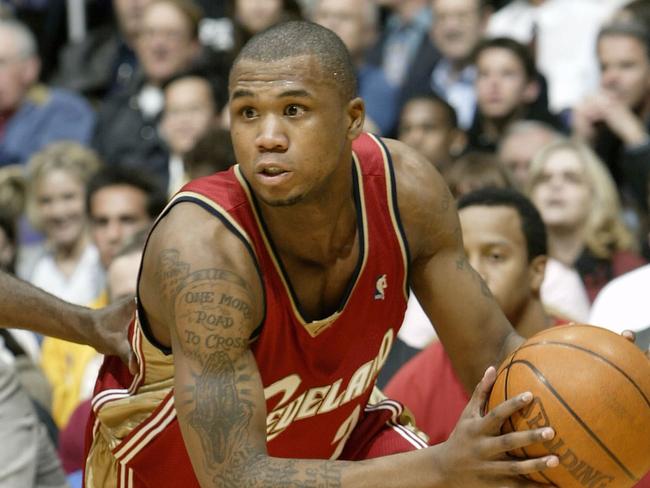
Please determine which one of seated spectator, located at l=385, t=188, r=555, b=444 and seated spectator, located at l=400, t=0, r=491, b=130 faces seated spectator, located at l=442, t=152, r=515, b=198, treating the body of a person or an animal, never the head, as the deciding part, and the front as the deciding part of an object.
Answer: seated spectator, located at l=400, t=0, r=491, b=130

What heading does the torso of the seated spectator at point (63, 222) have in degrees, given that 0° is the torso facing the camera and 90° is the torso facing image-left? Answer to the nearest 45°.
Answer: approximately 0°

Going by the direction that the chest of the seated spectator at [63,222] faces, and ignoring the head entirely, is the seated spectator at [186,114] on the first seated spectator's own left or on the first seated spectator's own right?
on the first seated spectator's own left

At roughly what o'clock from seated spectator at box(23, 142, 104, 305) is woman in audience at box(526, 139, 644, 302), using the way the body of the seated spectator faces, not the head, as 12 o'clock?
The woman in audience is roughly at 10 o'clock from the seated spectator.

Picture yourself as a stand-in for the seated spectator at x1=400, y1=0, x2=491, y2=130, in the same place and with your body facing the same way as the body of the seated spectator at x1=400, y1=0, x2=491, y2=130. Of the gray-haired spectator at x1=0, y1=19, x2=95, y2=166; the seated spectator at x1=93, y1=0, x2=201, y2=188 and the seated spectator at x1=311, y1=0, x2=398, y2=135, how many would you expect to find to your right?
3

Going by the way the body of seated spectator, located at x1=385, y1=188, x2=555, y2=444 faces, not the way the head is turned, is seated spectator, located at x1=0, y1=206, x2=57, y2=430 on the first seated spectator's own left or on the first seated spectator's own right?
on the first seated spectator's own right

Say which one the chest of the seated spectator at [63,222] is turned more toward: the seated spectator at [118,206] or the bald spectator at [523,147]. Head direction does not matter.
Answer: the seated spectator

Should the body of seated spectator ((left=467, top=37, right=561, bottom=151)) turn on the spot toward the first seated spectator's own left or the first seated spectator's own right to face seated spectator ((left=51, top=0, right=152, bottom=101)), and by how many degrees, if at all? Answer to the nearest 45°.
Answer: approximately 90° to the first seated spectator's own right

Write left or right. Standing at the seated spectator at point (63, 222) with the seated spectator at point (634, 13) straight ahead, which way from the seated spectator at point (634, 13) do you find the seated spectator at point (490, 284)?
right

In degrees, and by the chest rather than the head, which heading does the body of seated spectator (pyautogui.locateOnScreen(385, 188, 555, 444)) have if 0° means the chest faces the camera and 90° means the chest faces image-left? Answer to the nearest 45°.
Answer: approximately 45°

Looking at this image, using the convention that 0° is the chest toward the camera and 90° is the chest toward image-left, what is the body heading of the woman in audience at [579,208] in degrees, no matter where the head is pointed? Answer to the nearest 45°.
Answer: approximately 45°

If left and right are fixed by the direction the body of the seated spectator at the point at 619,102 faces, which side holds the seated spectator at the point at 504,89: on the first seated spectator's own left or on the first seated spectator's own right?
on the first seated spectator's own right

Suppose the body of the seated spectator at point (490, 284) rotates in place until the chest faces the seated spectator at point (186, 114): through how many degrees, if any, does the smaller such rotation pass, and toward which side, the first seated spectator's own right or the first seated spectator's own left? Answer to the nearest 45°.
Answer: approximately 90° to the first seated spectator's own right

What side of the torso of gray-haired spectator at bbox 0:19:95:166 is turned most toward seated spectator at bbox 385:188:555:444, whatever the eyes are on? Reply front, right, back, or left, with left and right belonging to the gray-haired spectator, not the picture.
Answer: left
